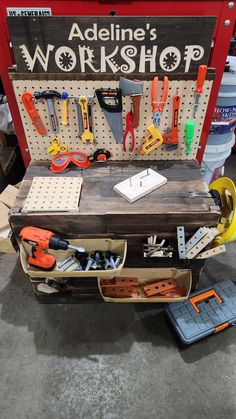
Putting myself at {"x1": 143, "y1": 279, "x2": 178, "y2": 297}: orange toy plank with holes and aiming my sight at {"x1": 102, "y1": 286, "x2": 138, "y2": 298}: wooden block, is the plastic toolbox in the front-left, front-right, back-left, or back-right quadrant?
back-left

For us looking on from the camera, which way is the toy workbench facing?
facing the viewer

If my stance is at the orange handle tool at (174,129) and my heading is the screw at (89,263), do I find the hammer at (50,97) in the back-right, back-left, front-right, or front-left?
front-right

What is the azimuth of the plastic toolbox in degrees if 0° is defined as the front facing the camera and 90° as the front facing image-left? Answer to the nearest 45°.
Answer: approximately 315°

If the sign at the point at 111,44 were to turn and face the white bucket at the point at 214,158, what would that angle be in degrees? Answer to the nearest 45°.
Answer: approximately 135° to its left

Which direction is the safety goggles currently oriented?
toward the camera

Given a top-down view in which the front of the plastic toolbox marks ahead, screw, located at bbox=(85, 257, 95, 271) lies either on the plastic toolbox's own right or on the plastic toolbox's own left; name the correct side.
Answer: on the plastic toolbox's own right

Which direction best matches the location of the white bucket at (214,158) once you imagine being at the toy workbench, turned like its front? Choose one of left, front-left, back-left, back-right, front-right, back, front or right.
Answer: back-left

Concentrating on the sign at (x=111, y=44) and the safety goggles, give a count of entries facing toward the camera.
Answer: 2
